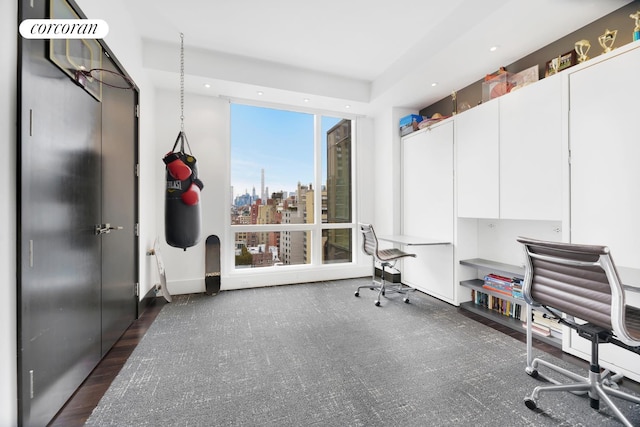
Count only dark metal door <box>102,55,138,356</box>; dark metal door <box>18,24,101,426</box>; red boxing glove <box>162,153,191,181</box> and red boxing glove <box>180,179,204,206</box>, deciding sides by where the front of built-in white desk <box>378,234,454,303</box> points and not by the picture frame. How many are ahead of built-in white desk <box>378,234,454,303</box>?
4

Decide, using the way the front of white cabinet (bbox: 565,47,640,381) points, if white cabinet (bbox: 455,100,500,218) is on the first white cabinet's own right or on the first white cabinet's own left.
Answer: on the first white cabinet's own right

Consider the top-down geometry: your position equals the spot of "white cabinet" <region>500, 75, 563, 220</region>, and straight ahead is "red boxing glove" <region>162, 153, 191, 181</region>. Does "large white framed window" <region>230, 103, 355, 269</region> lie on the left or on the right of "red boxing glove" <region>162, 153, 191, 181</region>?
right

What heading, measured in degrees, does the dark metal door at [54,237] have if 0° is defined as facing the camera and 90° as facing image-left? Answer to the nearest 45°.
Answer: approximately 315°

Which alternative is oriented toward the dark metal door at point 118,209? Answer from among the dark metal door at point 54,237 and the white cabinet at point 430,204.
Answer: the white cabinet

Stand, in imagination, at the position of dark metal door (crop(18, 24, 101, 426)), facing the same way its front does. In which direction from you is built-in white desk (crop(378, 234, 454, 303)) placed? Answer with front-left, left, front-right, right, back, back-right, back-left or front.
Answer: front-left

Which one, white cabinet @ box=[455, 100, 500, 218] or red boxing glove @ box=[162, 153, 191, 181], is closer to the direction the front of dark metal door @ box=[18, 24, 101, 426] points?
the white cabinet

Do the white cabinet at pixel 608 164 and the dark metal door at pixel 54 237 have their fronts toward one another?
yes

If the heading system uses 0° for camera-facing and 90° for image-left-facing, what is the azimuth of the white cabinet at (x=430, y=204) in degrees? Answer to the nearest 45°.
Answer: approximately 45°

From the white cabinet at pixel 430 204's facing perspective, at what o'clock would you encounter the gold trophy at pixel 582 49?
The gold trophy is roughly at 9 o'clock from the white cabinet.

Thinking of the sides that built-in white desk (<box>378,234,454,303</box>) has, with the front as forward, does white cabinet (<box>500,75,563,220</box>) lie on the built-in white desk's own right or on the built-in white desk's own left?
on the built-in white desk's own left

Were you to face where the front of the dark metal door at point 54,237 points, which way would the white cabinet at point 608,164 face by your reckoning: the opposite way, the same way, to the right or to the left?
the opposite way

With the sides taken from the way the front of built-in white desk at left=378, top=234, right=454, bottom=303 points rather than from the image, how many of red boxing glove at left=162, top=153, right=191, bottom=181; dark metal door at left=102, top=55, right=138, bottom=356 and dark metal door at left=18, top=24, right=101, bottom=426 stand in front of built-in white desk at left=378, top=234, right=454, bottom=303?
3

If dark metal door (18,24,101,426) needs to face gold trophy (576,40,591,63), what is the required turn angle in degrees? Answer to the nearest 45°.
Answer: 0° — it already faces it

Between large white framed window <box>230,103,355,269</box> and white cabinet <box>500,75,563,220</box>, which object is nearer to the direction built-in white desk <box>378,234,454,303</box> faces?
the large white framed window
